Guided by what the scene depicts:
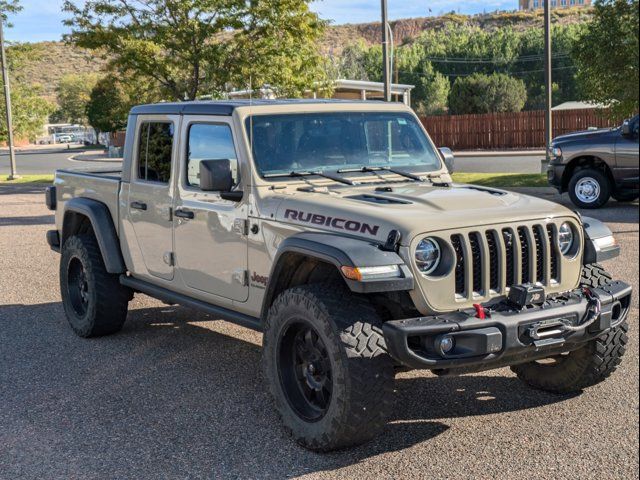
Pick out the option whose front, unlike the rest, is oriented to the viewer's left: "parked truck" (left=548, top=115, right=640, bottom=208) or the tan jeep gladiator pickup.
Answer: the parked truck

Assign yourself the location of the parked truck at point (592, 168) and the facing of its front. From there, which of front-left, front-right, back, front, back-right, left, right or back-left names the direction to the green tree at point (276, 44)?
front-right

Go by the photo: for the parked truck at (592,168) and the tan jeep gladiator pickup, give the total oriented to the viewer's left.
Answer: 1

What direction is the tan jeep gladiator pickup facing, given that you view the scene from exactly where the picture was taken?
facing the viewer and to the right of the viewer

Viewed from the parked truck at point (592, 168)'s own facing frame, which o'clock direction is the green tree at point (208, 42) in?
The green tree is roughly at 1 o'clock from the parked truck.

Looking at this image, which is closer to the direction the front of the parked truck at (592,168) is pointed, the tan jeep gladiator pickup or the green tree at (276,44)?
the green tree

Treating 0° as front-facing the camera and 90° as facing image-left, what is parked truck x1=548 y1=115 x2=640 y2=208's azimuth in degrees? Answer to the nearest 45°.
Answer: approximately 90°

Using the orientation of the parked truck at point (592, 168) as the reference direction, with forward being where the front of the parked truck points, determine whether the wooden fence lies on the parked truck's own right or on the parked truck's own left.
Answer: on the parked truck's own right

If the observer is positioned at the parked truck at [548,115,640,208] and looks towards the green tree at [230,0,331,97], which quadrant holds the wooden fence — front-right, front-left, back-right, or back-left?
front-right
